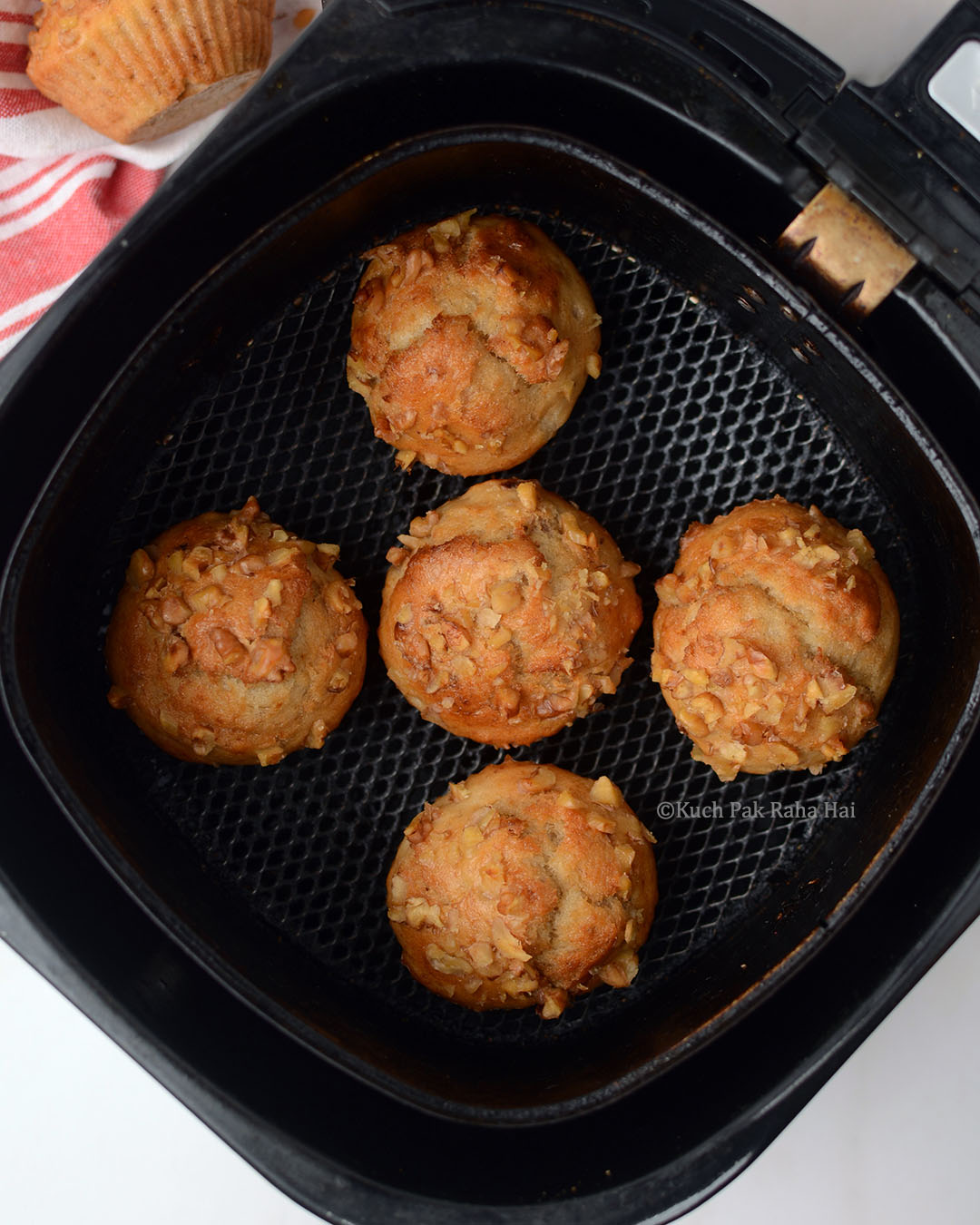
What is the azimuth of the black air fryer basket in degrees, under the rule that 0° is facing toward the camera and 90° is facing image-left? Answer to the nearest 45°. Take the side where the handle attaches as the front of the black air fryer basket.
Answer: approximately 225°
